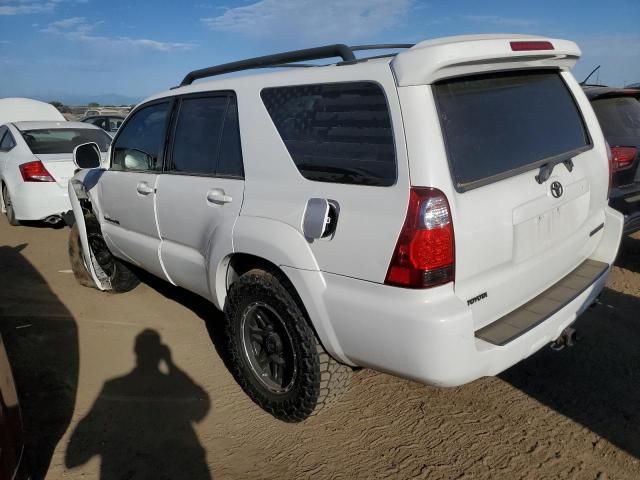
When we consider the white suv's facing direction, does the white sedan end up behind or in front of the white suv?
in front

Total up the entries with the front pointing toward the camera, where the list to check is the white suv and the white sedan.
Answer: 0

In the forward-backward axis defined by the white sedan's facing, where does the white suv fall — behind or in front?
behind

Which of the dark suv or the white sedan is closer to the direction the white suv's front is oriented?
the white sedan

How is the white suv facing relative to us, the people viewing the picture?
facing away from the viewer and to the left of the viewer

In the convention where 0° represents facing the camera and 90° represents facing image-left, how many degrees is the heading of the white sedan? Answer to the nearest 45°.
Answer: approximately 135°

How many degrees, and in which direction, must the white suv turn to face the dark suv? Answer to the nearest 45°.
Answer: approximately 90° to its right

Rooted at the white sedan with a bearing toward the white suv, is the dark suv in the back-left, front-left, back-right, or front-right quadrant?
front-left
